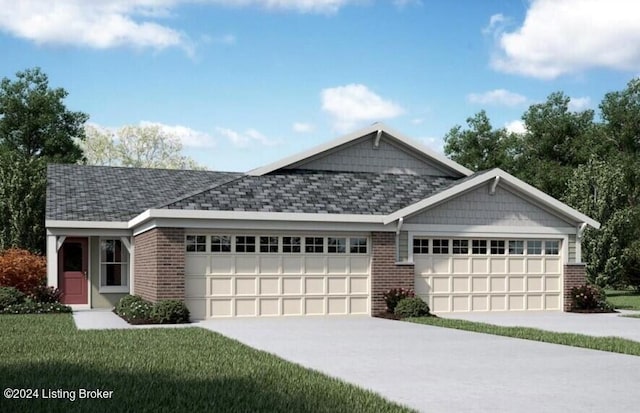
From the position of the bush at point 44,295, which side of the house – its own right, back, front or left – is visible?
right

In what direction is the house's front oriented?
toward the camera

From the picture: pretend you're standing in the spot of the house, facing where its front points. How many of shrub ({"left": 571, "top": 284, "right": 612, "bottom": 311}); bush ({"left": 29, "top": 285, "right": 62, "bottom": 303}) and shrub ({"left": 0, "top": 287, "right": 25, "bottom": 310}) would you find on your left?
1

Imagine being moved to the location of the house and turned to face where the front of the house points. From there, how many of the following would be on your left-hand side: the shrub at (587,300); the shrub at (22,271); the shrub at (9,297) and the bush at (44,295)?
1

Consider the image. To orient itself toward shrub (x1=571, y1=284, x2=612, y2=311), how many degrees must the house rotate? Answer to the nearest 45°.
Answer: approximately 90° to its left

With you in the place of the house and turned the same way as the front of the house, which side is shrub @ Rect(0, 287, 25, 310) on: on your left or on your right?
on your right

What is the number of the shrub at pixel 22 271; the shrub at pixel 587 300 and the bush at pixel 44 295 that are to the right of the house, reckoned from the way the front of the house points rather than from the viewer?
2

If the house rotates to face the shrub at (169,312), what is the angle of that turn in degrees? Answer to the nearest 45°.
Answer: approximately 45° to its right

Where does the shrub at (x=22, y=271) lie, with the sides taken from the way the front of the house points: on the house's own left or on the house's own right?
on the house's own right

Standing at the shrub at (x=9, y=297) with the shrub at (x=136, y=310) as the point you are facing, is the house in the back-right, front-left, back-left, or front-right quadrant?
front-left
